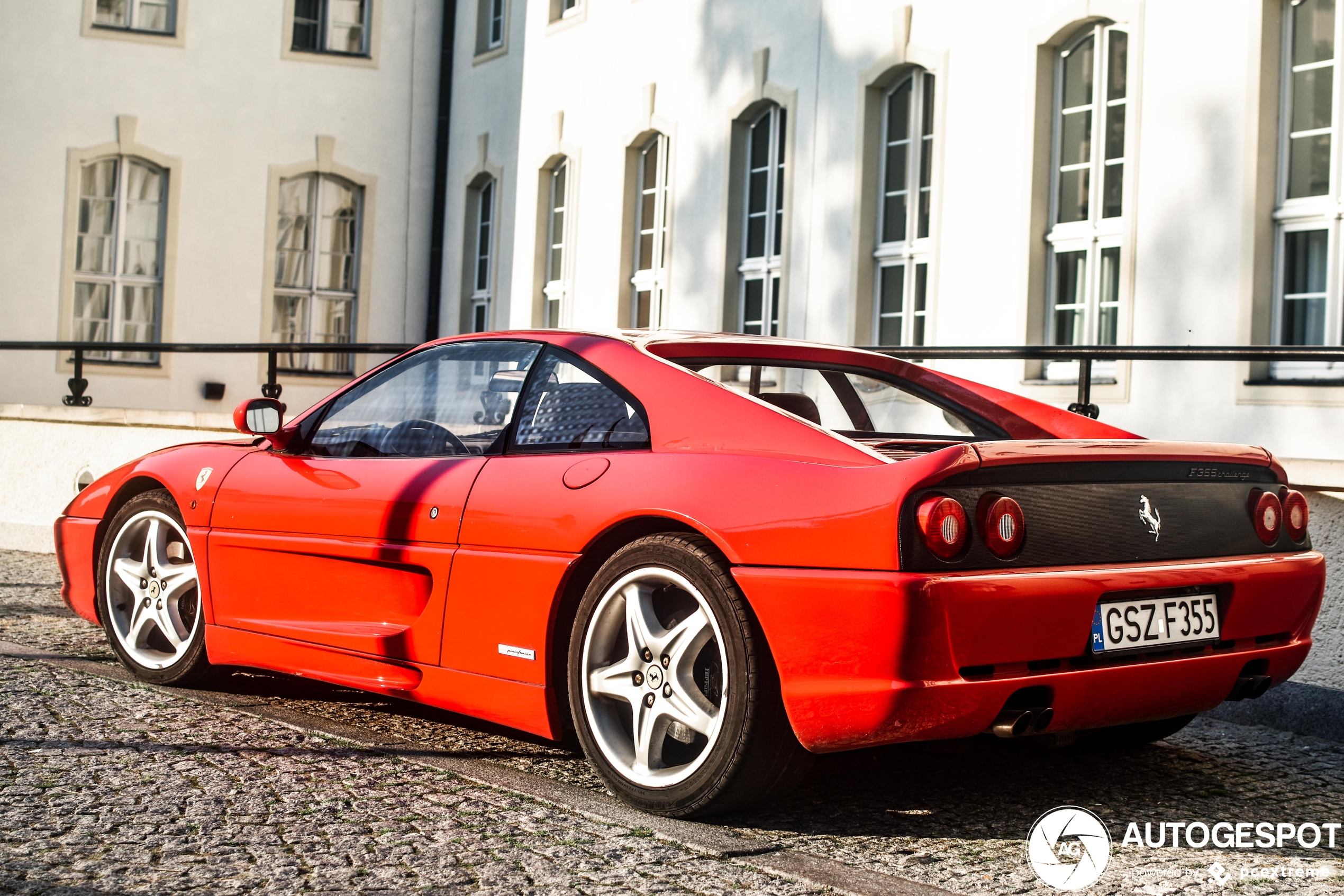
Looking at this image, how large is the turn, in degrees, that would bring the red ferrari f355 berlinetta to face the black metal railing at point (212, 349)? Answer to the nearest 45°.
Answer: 0° — it already faces it

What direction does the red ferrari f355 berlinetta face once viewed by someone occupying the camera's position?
facing away from the viewer and to the left of the viewer

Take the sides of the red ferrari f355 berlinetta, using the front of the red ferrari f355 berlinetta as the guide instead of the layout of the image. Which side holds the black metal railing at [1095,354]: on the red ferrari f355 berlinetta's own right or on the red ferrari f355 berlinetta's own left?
on the red ferrari f355 berlinetta's own right

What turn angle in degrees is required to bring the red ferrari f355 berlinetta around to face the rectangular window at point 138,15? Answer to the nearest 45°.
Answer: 0° — it already faces it

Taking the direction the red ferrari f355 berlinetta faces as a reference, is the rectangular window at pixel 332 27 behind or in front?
in front
